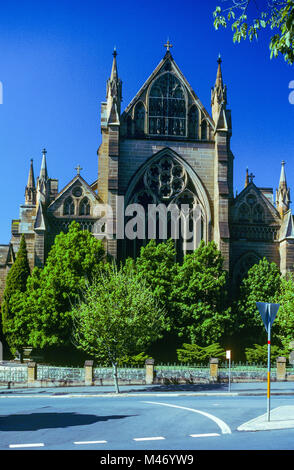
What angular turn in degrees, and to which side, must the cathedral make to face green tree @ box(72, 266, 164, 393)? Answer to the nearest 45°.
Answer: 0° — it already faces it

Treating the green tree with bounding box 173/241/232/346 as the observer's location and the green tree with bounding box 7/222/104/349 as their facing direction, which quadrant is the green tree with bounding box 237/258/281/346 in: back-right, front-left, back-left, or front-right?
back-right

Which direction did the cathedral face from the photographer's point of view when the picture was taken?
facing the viewer

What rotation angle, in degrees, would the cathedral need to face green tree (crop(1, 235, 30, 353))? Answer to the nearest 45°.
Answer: approximately 90° to its right

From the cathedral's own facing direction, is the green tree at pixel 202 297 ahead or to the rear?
ahead

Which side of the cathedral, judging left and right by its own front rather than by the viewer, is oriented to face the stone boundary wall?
front

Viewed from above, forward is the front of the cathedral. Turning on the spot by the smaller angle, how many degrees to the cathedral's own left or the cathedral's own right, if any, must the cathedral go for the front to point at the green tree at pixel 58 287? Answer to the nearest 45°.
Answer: approximately 45° to the cathedral's own right
